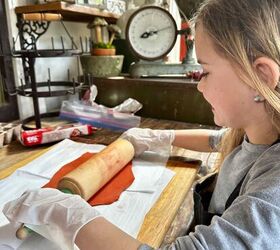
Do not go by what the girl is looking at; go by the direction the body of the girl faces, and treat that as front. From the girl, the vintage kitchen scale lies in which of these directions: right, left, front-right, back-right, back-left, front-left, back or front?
right

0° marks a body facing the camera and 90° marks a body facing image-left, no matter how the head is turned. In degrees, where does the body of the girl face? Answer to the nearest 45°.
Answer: approximately 90°

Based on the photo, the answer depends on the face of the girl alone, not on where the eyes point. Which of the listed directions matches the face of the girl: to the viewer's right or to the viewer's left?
to the viewer's left

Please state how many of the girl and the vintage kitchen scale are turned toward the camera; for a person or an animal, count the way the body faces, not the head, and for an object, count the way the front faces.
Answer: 1

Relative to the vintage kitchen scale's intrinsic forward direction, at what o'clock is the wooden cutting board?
The wooden cutting board is roughly at 12 o'clock from the vintage kitchen scale.

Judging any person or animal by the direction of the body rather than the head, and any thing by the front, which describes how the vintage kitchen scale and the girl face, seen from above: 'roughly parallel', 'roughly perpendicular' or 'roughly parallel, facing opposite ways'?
roughly perpendicular

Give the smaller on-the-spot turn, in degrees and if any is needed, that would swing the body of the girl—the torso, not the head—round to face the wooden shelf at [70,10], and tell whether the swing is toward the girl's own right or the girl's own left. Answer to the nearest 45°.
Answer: approximately 45° to the girl's own right

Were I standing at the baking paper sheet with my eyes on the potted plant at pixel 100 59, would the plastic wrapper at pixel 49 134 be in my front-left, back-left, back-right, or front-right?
front-left

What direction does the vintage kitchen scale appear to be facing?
toward the camera
